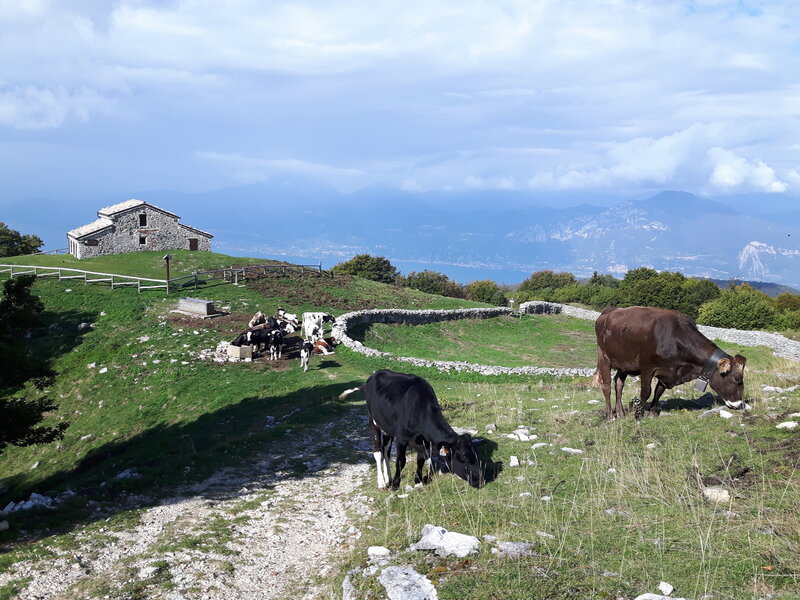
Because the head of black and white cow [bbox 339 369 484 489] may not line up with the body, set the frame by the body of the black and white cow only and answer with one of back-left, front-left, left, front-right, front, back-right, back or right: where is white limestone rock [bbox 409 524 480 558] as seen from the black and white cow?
front-right

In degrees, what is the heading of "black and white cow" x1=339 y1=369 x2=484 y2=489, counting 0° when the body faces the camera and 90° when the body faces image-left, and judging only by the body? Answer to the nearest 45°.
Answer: approximately 315°

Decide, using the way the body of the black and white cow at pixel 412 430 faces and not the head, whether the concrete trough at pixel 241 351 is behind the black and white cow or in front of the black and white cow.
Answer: behind
